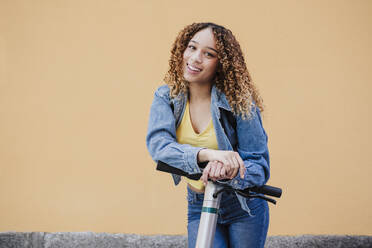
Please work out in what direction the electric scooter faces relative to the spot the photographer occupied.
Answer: facing the viewer and to the left of the viewer

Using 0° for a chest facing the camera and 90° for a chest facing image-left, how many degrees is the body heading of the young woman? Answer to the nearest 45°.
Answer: approximately 45°
